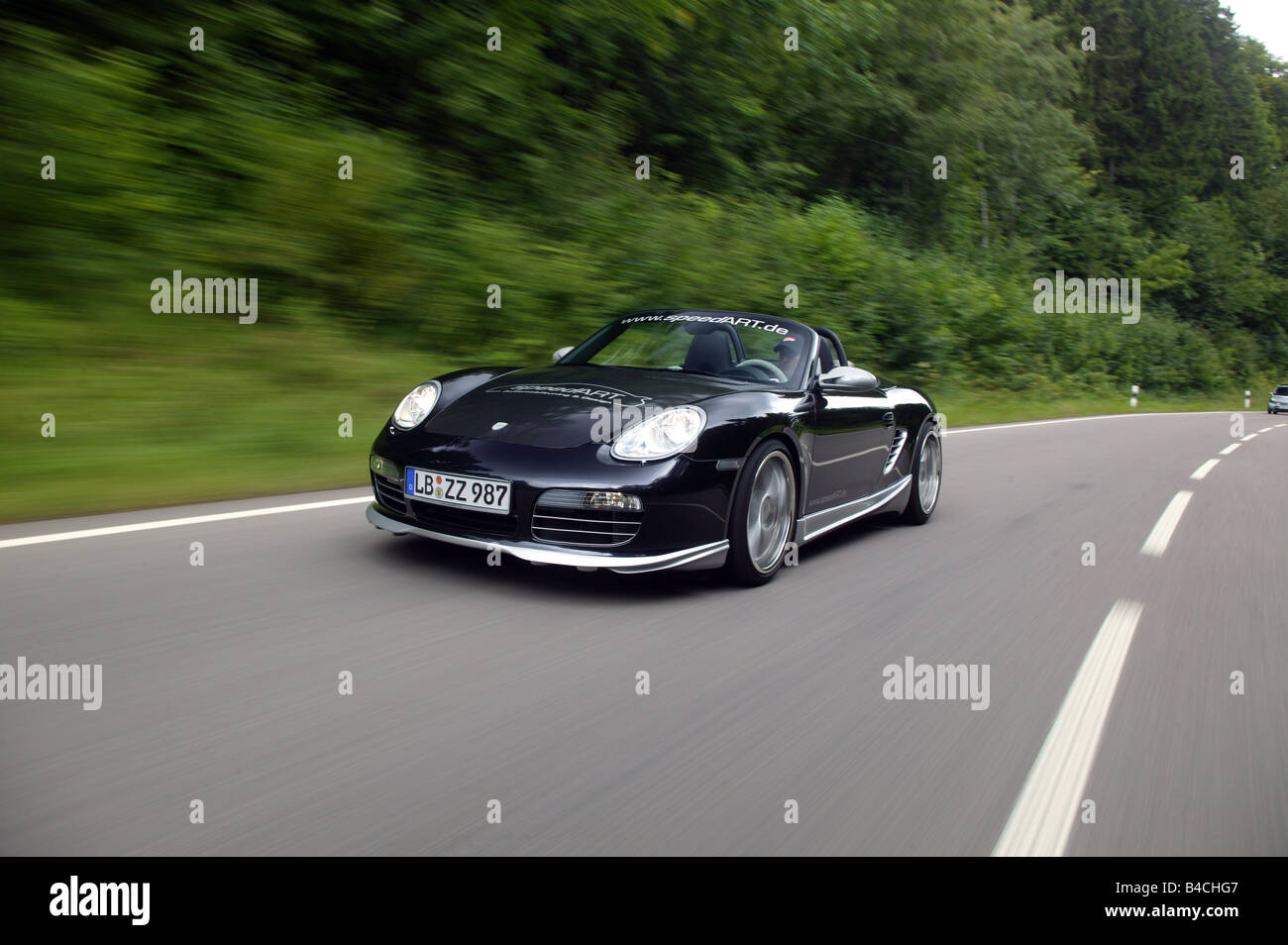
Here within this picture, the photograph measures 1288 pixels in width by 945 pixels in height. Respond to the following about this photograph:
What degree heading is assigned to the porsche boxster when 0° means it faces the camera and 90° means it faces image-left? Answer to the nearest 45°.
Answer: approximately 45°
